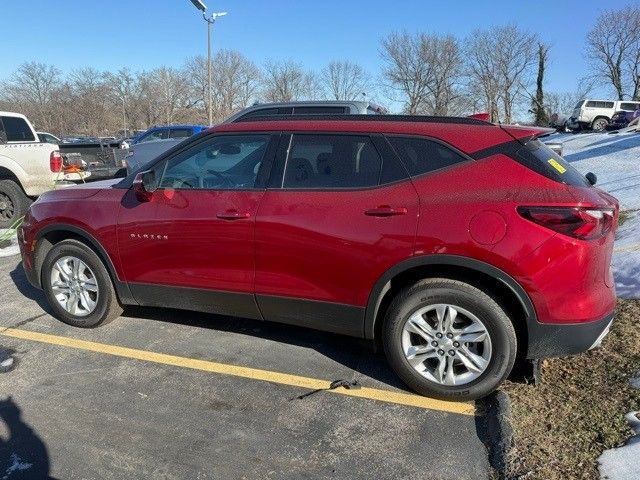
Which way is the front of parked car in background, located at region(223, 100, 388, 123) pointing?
to the viewer's left

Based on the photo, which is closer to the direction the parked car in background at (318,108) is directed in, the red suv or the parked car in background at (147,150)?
the parked car in background

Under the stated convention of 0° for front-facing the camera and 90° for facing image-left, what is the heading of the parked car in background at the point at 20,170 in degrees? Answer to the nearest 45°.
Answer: approximately 90°

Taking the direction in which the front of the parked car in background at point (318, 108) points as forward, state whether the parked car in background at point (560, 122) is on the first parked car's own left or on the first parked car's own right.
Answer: on the first parked car's own right

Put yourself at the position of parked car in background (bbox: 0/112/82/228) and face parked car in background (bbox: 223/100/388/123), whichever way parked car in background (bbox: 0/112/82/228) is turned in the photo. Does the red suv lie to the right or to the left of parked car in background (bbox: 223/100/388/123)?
right

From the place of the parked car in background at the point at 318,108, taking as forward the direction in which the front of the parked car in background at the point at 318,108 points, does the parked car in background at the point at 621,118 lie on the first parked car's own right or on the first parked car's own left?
on the first parked car's own right

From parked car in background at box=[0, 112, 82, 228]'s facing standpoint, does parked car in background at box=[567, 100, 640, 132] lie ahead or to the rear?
to the rear

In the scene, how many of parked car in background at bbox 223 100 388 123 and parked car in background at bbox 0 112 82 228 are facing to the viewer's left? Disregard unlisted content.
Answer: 2

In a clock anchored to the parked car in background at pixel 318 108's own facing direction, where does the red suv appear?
The red suv is roughly at 9 o'clock from the parked car in background.

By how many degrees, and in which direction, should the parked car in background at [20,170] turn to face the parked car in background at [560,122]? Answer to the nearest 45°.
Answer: approximately 135° to its right
